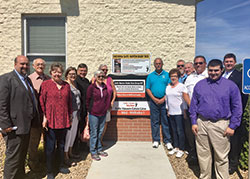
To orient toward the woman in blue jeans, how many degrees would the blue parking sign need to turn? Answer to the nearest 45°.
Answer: approximately 90° to its right

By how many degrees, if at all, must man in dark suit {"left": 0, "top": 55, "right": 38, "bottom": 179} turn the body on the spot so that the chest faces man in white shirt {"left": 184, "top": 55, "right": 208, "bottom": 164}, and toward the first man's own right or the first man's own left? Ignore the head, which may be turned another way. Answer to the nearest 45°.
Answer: approximately 45° to the first man's own left

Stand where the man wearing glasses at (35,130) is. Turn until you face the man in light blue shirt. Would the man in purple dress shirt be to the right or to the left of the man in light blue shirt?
right

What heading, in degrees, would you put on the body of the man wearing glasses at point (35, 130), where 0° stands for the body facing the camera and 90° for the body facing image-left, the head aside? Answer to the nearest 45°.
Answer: approximately 315°

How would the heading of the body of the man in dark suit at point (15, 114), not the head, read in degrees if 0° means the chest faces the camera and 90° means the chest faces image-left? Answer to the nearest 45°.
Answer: approximately 315°

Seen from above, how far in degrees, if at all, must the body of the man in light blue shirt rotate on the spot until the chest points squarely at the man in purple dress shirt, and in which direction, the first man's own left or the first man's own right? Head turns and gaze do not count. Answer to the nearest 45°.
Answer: approximately 45° to the first man's own left
